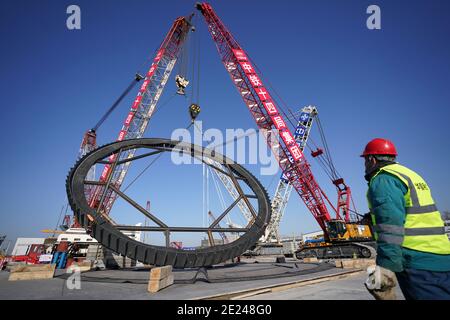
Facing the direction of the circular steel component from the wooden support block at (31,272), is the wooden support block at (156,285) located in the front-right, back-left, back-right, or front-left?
front-right

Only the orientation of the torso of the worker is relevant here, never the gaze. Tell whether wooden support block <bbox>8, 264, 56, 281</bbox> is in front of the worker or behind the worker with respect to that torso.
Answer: in front

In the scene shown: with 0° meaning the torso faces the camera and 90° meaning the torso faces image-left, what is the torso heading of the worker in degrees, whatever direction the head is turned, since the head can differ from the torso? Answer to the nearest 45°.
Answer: approximately 135°

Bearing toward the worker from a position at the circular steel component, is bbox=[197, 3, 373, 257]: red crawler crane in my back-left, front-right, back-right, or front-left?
back-left

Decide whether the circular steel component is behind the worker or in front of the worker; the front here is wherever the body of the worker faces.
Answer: in front
